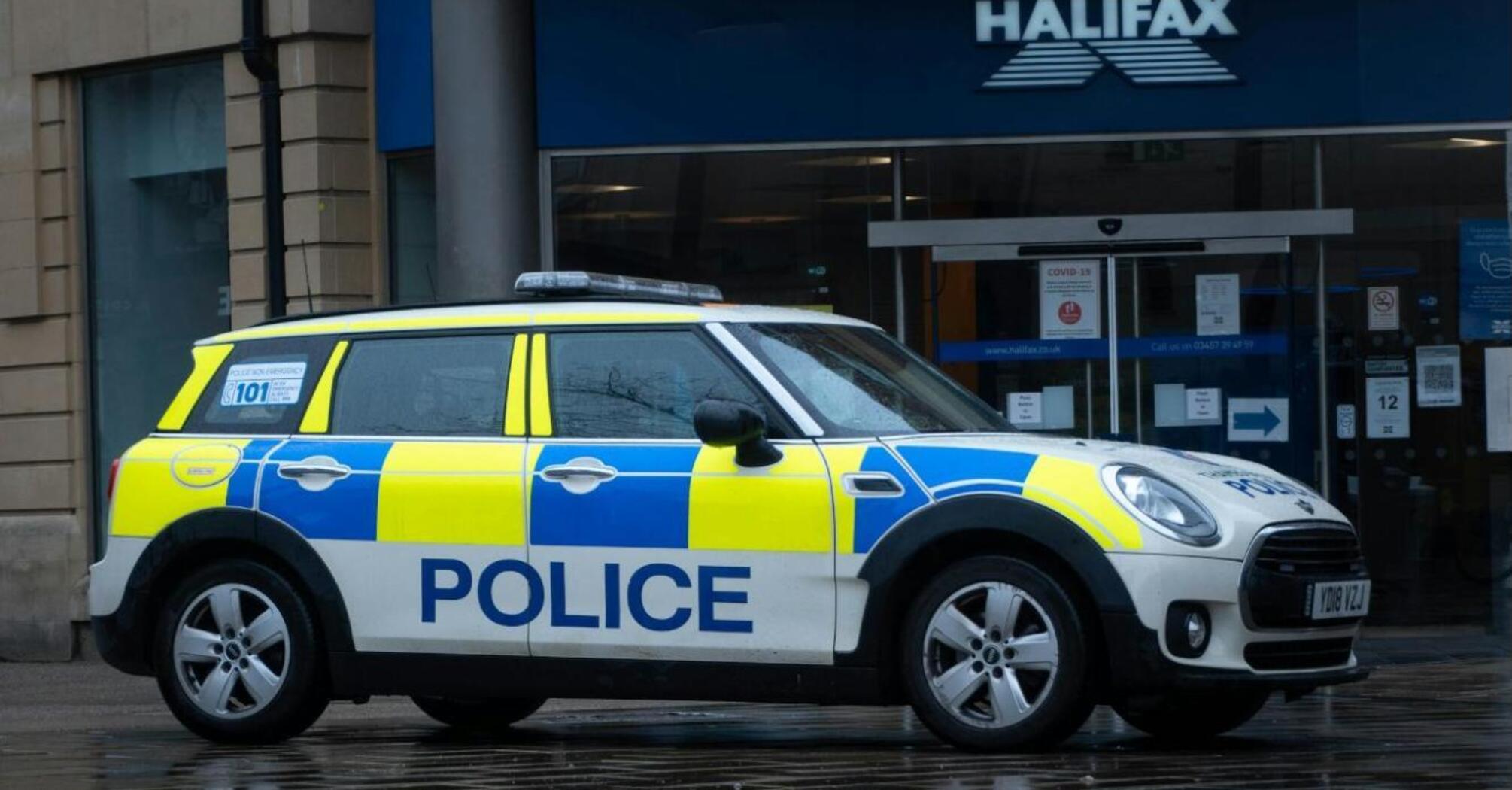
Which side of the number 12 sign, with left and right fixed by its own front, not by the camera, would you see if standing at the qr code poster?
left

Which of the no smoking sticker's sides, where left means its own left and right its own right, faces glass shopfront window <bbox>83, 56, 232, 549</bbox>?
right

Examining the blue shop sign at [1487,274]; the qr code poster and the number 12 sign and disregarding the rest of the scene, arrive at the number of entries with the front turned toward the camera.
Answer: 3

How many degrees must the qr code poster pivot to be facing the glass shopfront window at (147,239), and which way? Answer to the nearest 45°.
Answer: approximately 90° to its right

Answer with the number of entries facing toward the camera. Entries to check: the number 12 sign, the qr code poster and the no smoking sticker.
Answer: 3

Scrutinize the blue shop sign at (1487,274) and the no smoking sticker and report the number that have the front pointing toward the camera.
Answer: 2
